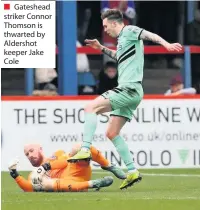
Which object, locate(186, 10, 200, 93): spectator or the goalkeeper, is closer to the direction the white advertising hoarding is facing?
the goalkeeper

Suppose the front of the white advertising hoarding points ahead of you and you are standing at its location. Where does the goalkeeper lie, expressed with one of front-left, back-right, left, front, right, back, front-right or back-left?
front

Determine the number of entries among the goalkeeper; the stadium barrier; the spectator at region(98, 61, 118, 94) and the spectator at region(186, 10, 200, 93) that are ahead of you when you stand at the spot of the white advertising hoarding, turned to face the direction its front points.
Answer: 1

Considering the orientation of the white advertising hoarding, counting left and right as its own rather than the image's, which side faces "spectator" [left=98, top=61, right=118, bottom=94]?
back

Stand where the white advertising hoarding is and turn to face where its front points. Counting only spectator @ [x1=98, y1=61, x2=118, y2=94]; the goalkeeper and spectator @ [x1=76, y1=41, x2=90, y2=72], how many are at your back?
2

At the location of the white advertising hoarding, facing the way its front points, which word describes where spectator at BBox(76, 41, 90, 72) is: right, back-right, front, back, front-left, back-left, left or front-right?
back

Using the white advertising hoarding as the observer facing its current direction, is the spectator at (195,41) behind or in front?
behind

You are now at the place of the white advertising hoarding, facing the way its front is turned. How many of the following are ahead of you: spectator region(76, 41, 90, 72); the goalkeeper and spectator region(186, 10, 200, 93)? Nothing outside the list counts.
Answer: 1

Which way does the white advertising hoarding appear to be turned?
toward the camera

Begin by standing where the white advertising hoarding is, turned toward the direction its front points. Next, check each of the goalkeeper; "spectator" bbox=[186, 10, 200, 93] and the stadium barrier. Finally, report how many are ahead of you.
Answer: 1

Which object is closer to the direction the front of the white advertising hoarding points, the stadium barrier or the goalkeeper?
the goalkeeper
